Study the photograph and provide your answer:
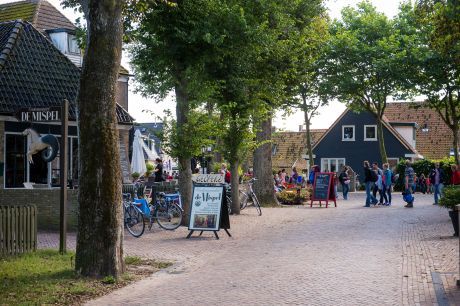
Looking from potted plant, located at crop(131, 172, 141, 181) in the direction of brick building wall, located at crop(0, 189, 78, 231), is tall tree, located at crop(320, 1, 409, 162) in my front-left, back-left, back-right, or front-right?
back-left

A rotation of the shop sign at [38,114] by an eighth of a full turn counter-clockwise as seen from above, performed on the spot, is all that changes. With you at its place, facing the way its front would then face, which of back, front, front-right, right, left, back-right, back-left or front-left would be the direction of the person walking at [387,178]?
left

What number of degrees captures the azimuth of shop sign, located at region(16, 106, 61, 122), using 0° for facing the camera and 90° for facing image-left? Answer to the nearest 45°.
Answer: approximately 0°
